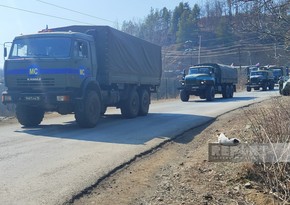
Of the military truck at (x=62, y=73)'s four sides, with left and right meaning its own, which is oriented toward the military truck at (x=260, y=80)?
back

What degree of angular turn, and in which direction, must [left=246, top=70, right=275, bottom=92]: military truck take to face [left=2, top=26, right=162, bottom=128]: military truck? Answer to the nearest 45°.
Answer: approximately 45° to its left

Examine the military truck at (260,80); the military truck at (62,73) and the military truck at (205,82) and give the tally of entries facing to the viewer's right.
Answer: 0

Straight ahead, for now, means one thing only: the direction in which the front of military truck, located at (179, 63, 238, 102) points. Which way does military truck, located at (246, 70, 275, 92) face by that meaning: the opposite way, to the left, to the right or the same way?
the same way

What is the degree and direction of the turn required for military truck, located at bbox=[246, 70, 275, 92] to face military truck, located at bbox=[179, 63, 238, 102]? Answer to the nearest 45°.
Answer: approximately 45° to its left

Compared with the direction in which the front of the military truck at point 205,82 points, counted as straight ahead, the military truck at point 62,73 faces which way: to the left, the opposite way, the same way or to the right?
the same way

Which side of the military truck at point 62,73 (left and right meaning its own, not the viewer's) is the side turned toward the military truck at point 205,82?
back

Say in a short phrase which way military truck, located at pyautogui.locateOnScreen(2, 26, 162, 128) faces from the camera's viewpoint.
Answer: facing the viewer and to the left of the viewer

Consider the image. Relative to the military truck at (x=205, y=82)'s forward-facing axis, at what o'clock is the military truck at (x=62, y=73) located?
the military truck at (x=62, y=73) is roughly at 11 o'clock from the military truck at (x=205, y=82).
